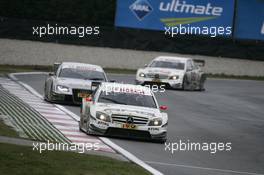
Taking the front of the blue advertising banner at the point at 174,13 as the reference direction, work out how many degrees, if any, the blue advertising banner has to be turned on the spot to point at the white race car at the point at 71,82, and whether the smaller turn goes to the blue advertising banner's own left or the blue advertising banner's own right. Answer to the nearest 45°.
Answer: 0° — it already faces it

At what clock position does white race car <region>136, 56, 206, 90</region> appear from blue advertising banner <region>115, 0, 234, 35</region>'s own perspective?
The white race car is roughly at 12 o'clock from the blue advertising banner.

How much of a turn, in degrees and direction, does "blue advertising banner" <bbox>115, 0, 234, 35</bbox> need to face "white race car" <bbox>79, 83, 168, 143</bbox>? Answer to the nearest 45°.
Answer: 0° — it already faces it

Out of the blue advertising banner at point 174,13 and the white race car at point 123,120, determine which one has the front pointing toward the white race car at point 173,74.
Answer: the blue advertising banner

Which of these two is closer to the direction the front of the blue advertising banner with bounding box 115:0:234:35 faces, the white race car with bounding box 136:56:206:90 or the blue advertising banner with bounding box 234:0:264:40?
the white race car

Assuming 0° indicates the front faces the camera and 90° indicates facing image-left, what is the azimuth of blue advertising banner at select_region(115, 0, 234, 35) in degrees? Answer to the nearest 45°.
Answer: approximately 0°
